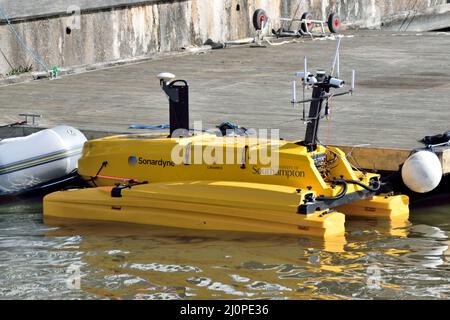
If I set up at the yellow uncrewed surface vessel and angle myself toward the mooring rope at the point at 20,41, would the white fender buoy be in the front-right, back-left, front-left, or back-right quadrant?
back-right

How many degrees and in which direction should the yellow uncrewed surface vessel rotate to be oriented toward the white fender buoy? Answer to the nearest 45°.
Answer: approximately 135° to its right

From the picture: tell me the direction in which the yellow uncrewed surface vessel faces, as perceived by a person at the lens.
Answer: facing away from the viewer and to the left of the viewer

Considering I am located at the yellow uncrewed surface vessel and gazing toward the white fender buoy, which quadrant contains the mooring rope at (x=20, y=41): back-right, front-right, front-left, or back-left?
back-left

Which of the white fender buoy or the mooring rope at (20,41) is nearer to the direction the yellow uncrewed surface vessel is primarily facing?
the mooring rope

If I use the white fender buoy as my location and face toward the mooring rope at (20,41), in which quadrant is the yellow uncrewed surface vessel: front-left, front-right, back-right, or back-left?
front-left
